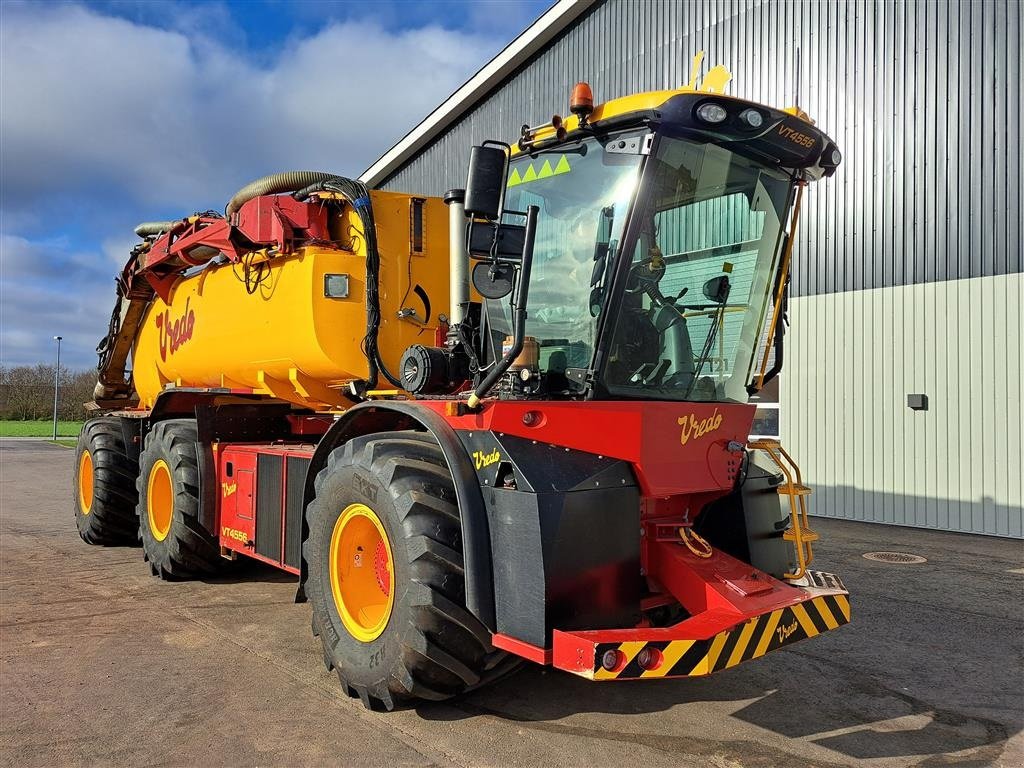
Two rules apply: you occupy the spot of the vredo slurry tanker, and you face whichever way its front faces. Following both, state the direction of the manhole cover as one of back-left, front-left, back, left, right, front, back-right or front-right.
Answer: left
